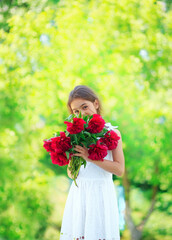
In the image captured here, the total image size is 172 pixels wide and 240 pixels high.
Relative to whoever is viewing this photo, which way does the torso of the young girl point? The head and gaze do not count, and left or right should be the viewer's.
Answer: facing the viewer and to the left of the viewer
